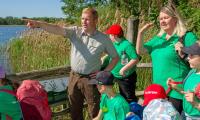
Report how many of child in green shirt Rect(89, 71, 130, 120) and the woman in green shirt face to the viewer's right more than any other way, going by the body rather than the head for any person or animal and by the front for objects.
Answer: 0

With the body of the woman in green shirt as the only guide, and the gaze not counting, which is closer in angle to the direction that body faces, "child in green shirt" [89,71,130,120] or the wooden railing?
the child in green shirt

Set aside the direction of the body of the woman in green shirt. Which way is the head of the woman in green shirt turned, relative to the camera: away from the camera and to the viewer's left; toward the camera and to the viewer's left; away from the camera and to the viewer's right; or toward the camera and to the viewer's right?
toward the camera and to the viewer's left

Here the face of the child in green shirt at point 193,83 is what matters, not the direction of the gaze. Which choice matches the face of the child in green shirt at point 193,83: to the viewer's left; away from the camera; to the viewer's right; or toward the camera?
to the viewer's left
